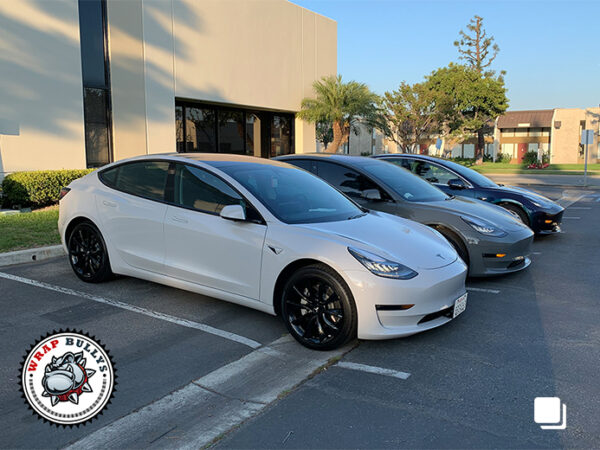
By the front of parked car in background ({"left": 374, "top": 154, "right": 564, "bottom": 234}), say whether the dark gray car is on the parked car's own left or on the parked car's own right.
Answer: on the parked car's own right

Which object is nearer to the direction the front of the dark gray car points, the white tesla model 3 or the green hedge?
the white tesla model 3

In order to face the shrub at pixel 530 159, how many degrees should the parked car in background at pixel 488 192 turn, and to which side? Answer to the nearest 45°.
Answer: approximately 135° to its left

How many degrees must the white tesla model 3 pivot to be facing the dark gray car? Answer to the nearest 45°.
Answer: approximately 90° to its left

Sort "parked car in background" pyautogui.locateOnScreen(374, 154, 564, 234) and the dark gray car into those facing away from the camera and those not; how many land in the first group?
0

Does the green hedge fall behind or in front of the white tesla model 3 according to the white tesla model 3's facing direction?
behind

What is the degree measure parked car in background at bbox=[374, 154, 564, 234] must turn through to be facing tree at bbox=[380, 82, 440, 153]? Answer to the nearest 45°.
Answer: approximately 135° to its left

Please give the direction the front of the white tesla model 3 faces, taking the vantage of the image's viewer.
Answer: facing the viewer and to the right of the viewer

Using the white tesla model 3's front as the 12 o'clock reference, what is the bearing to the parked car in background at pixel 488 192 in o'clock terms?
The parked car in background is roughly at 9 o'clock from the white tesla model 3.

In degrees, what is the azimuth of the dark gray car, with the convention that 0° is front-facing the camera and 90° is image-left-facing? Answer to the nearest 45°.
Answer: approximately 315°

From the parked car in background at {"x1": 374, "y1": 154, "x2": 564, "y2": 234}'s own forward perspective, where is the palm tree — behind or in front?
behind
